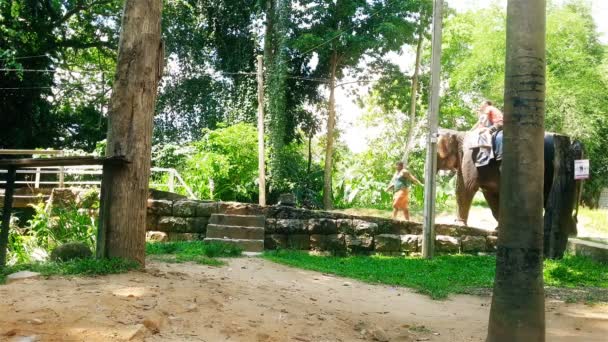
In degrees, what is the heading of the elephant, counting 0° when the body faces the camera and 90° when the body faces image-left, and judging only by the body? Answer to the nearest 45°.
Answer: approximately 90°

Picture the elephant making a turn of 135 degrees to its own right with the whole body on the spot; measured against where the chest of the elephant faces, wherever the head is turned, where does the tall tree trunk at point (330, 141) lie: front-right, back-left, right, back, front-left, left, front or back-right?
left

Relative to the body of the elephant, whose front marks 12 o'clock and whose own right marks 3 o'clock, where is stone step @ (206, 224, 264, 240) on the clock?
The stone step is roughly at 11 o'clock from the elephant.

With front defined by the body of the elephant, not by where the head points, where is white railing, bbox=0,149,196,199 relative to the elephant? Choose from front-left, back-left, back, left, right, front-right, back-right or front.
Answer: front

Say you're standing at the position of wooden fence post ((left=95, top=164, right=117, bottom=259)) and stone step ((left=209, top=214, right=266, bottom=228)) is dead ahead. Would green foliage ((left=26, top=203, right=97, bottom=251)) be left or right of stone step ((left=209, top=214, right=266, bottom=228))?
left

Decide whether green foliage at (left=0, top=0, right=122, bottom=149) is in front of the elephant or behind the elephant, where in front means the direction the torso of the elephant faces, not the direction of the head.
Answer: in front

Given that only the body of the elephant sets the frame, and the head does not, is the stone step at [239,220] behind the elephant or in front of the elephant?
in front

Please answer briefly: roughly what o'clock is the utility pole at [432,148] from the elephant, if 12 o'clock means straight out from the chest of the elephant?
The utility pole is roughly at 10 o'clock from the elephant.

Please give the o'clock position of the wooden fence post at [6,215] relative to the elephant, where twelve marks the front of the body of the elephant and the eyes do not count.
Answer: The wooden fence post is roughly at 10 o'clock from the elephant.

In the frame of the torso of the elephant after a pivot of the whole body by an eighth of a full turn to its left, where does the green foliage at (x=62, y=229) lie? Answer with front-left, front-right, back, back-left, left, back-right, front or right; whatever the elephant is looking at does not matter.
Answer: front
